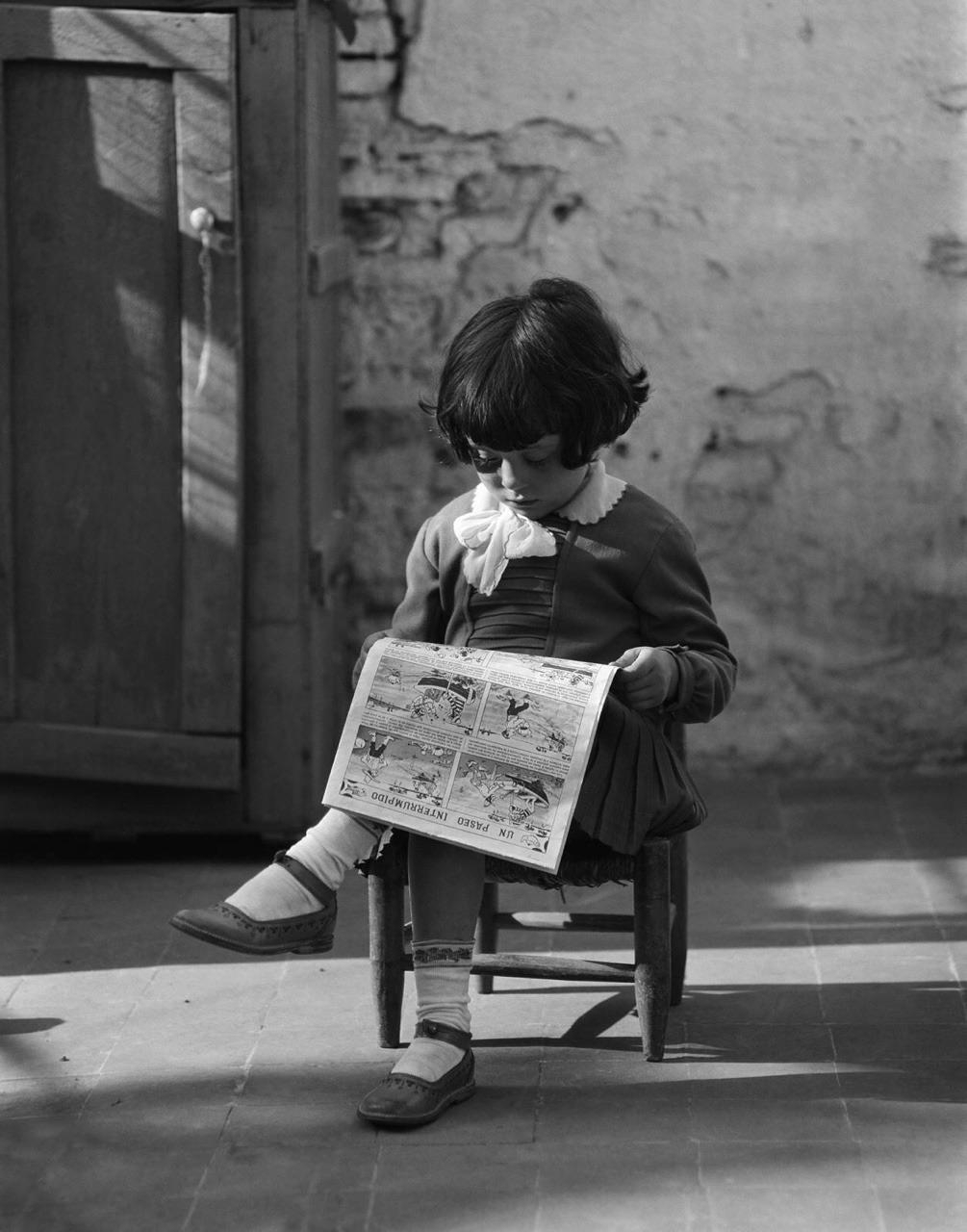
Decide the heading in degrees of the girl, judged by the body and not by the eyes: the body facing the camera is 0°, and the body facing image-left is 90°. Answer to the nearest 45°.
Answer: approximately 45°

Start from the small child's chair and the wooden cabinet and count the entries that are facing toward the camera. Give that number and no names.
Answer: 2

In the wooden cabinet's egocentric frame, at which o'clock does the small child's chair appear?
The small child's chair is roughly at 11 o'clock from the wooden cabinet.

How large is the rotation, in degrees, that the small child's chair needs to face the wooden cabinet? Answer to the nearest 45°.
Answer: approximately 135° to its right

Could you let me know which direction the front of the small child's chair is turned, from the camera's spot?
facing the viewer

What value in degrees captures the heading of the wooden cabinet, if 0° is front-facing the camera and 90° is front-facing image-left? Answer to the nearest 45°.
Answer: approximately 0°

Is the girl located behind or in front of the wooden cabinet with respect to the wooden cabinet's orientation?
in front

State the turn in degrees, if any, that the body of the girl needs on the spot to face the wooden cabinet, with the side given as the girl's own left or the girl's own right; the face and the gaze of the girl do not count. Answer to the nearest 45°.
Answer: approximately 90° to the girl's own right

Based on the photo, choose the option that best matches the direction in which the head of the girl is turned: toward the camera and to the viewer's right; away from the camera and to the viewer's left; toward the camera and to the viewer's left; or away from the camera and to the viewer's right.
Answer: toward the camera and to the viewer's left
